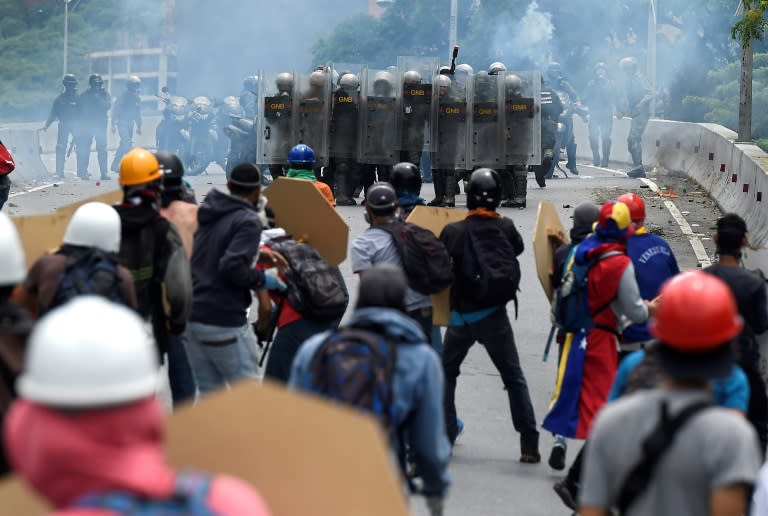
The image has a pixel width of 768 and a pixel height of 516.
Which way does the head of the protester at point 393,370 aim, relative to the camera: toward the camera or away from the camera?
away from the camera

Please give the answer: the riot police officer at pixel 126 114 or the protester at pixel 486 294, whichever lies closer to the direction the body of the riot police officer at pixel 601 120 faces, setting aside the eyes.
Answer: the protester

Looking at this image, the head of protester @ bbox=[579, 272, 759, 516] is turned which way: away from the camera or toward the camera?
away from the camera

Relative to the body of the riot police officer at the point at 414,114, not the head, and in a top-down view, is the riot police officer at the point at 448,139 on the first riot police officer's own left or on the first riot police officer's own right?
on the first riot police officer's own left

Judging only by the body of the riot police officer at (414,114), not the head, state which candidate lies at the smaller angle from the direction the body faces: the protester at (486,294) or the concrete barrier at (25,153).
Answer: the protester

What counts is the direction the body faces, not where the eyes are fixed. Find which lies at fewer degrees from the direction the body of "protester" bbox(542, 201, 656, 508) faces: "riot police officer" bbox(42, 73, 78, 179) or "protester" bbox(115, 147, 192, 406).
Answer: the riot police officer

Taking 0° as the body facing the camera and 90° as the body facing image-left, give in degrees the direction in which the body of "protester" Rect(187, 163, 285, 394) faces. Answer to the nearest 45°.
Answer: approximately 225°

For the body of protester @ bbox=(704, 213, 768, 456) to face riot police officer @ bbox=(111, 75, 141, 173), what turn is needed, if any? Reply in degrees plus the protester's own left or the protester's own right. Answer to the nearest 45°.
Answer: approximately 45° to the protester's own left

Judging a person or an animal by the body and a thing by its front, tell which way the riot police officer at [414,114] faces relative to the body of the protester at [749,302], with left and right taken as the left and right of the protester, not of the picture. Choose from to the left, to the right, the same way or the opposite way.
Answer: the opposite way

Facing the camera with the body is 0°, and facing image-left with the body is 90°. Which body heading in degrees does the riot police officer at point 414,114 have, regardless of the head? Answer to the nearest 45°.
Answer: approximately 0°

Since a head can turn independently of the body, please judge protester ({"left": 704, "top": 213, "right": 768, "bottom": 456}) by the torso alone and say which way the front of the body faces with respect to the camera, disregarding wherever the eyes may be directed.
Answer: away from the camera

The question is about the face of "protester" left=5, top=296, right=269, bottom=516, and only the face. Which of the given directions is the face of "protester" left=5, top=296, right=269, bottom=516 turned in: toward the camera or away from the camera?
away from the camera

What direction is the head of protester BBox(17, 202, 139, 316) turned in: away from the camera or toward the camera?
away from the camera
